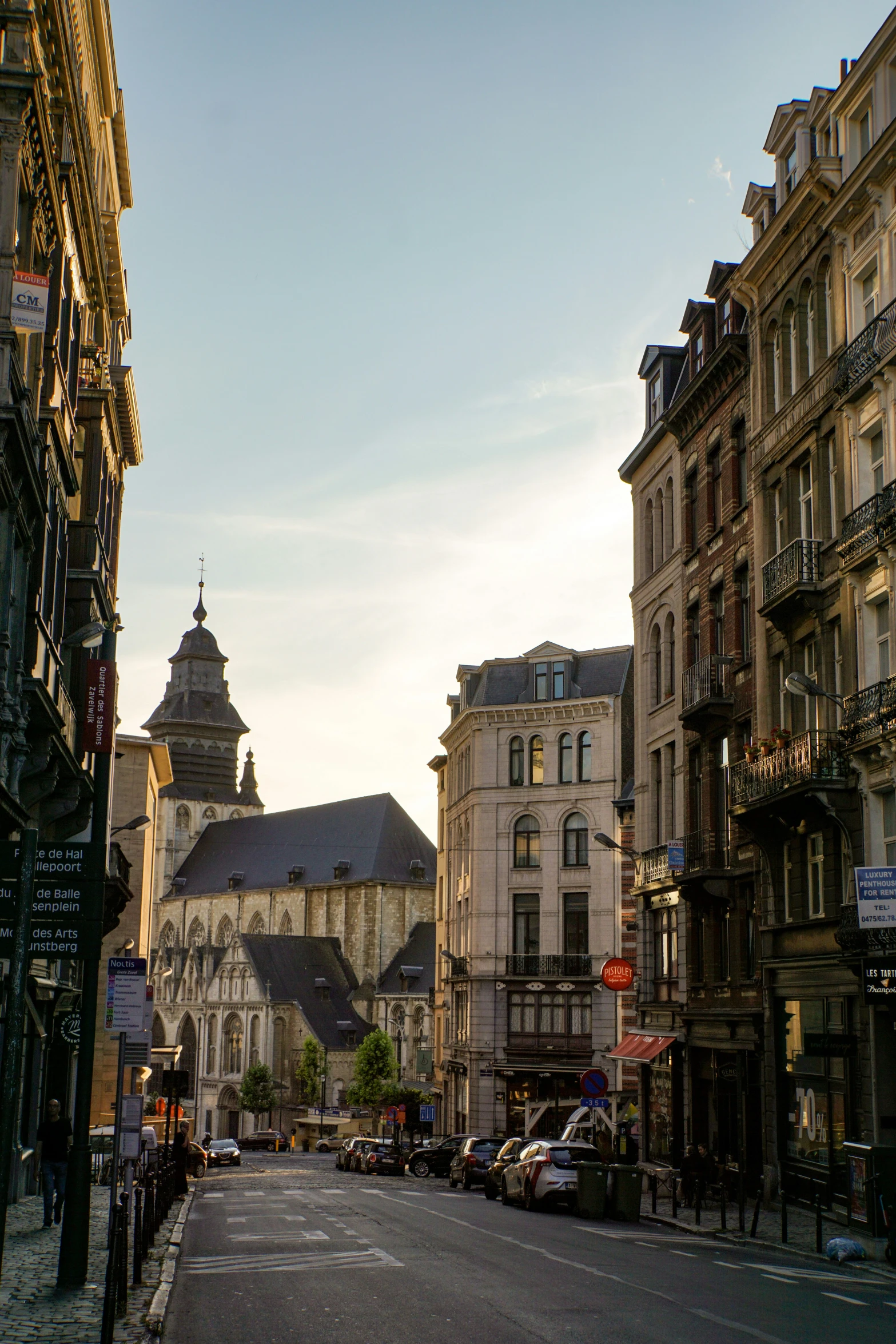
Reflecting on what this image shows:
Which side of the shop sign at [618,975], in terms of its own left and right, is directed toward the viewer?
front

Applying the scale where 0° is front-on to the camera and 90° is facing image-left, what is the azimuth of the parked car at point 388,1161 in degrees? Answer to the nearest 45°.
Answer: approximately 180°

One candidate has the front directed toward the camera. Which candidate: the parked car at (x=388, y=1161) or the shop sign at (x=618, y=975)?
the shop sign

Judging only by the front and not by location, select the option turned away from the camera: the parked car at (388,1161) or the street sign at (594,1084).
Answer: the parked car

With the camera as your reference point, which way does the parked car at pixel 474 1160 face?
facing away from the viewer and to the left of the viewer

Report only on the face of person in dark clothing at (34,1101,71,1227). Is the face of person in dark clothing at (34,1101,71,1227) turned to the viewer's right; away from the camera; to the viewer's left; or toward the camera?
toward the camera

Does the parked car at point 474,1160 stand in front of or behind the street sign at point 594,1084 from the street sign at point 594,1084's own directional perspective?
behind

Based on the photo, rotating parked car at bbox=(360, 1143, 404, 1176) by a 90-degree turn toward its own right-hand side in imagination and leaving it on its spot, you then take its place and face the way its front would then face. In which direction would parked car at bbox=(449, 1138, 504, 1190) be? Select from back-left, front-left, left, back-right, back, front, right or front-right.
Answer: right

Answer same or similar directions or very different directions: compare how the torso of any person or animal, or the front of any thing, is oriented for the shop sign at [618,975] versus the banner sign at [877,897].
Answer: same or similar directions

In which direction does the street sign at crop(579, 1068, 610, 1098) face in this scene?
toward the camera

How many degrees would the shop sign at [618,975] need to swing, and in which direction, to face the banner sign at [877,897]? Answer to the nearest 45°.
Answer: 0° — it already faces it

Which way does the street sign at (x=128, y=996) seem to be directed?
toward the camera

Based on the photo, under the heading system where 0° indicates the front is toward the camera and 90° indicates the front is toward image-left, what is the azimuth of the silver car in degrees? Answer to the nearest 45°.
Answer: approximately 135°

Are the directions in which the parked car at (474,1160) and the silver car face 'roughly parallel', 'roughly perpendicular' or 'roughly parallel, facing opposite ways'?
roughly parallel
